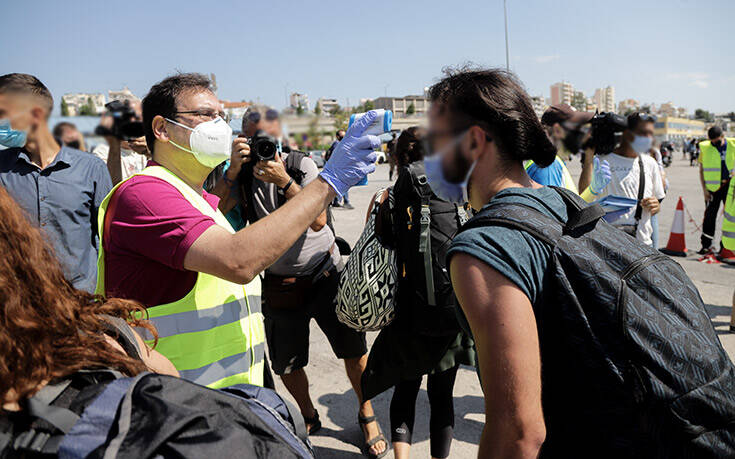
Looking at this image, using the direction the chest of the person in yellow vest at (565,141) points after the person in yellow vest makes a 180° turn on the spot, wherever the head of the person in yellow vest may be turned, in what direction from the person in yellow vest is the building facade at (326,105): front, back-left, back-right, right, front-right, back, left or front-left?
front-left

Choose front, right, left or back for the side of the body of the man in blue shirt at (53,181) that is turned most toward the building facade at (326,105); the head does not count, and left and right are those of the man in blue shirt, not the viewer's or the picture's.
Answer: left

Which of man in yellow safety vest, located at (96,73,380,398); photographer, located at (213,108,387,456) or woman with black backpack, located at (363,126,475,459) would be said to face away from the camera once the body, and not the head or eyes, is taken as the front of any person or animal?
the woman with black backpack

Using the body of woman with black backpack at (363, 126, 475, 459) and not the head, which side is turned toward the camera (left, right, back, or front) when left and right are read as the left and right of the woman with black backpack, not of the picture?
back

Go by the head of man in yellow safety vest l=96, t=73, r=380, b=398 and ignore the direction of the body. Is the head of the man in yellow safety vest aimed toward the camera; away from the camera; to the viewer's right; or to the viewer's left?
to the viewer's right

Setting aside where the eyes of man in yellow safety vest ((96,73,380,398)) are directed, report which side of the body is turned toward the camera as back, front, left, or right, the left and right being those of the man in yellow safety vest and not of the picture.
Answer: right
